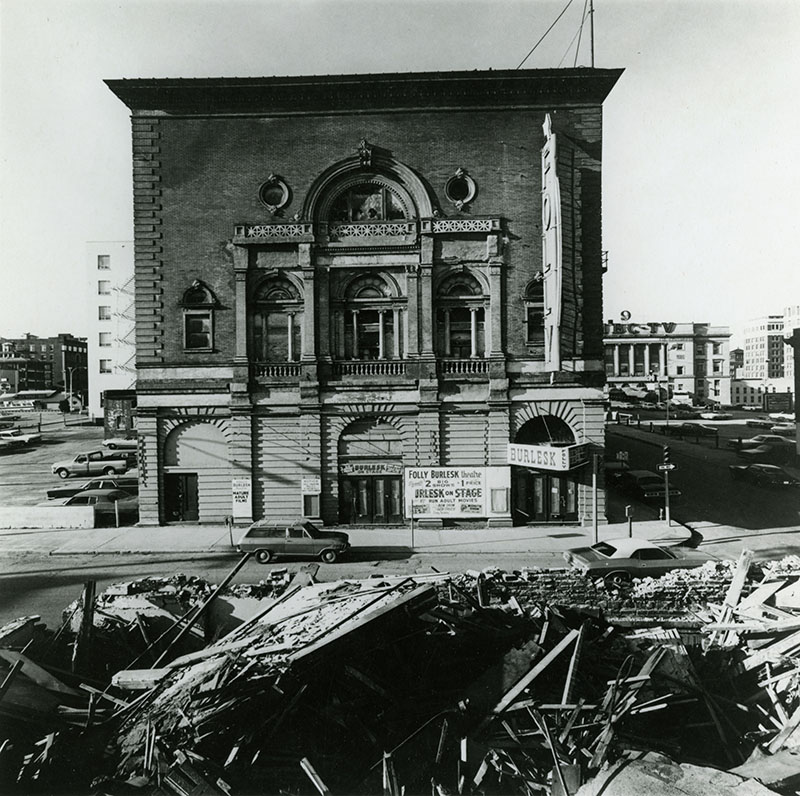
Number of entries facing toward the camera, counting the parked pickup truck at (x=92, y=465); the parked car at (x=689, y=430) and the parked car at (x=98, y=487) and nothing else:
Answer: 0

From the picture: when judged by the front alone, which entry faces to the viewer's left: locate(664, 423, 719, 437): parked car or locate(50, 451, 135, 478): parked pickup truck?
locate(50, 451, 135, 478): parked pickup truck

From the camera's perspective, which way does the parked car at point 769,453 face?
to the viewer's left

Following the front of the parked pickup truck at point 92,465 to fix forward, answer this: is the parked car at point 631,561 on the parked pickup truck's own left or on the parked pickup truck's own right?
on the parked pickup truck's own left

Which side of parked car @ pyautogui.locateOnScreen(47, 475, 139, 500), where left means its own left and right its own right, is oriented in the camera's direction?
left

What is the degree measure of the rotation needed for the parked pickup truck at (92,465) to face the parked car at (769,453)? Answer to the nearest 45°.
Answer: approximately 135° to its left

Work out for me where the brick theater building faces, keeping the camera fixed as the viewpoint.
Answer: facing the viewer

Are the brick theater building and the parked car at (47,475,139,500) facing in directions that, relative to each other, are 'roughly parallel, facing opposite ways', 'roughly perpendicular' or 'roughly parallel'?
roughly perpendicular

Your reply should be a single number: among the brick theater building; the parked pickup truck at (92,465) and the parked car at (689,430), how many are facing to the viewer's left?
1

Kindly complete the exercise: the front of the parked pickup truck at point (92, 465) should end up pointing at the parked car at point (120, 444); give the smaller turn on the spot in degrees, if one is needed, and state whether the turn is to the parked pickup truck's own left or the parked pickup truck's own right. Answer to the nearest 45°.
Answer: approximately 90° to the parked pickup truck's own right

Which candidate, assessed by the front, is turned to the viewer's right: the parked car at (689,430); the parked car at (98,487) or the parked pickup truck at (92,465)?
the parked car at (689,430)

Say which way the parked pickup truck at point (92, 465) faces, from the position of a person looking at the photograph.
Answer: facing to the left of the viewer
